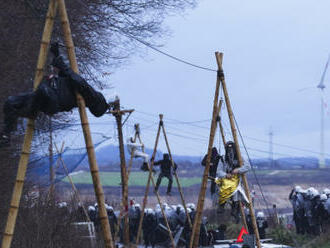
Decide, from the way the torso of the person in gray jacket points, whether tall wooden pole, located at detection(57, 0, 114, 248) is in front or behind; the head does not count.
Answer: in front

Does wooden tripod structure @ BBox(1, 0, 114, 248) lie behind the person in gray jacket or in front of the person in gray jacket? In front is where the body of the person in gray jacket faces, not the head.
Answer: in front

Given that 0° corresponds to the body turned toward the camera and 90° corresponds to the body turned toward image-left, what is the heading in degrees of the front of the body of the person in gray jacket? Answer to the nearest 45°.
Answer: approximately 0°
